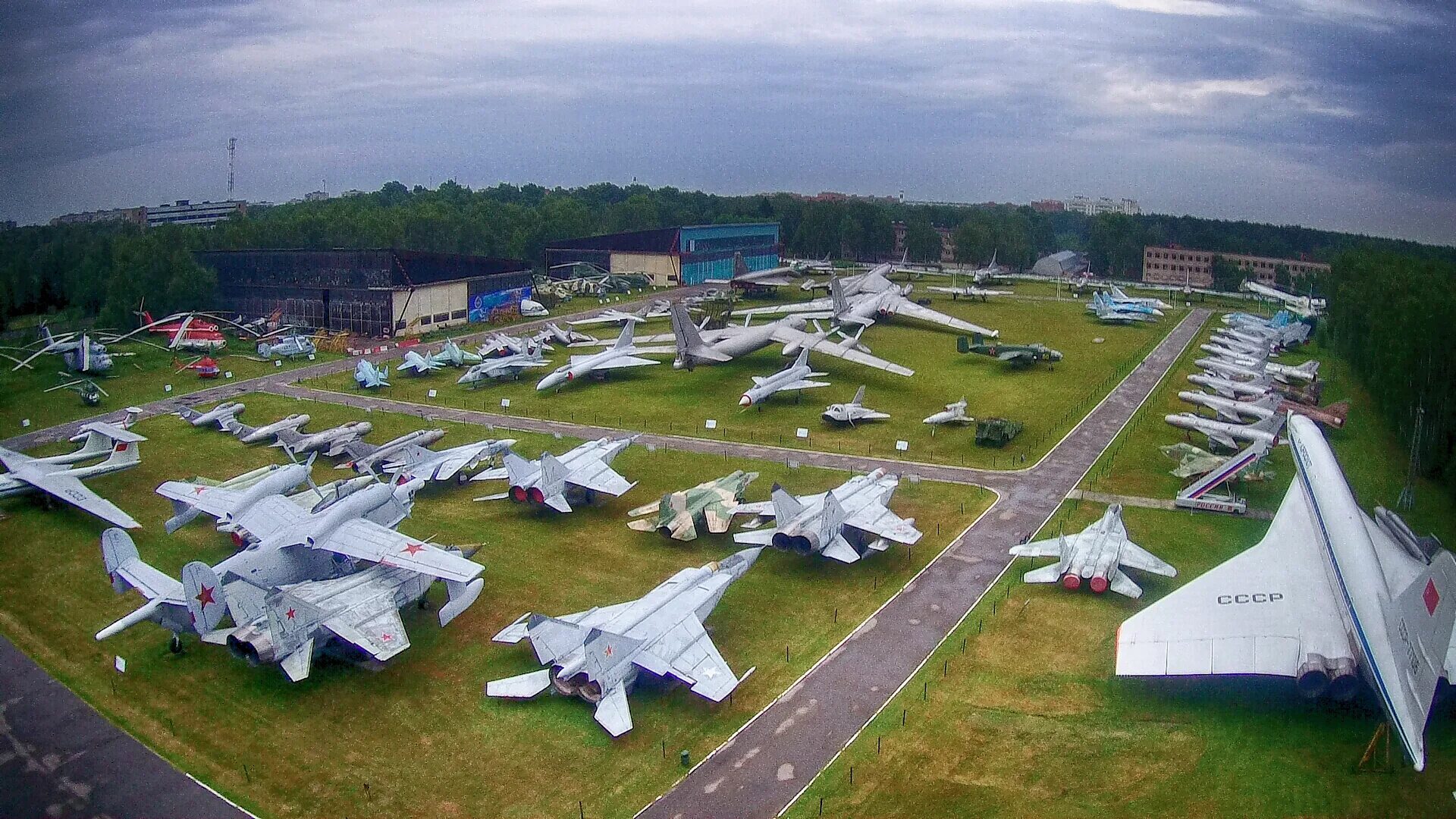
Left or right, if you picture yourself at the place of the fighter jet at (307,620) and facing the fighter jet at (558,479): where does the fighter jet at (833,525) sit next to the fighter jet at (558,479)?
right

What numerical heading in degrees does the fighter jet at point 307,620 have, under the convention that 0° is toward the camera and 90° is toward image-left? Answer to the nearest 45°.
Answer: approximately 225°

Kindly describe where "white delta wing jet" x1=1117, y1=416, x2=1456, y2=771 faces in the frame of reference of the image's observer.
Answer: facing away from the viewer and to the left of the viewer

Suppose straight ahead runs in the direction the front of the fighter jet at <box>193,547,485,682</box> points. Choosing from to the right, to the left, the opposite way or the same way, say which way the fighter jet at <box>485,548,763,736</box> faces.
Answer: the same way

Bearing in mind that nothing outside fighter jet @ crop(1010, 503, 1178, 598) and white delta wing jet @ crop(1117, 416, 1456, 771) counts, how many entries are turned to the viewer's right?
0

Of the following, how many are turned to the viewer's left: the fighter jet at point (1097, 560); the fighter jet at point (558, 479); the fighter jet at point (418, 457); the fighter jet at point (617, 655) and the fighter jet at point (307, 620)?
0

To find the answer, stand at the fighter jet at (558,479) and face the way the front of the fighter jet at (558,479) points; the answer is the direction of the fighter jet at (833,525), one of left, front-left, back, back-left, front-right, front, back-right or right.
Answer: right

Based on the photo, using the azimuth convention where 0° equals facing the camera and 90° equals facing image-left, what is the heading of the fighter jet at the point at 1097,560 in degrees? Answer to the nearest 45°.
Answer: approximately 180°

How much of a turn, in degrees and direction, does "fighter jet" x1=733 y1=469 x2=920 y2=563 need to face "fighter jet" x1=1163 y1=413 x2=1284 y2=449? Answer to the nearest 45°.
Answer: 0° — it already faces it

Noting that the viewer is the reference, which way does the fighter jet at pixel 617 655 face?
facing away from the viewer and to the right of the viewer

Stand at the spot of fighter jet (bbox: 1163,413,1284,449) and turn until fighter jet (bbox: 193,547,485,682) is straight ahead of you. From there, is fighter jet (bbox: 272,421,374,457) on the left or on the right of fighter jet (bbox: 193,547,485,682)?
right

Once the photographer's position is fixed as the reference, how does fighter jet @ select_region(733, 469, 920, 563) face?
facing away from the viewer and to the right of the viewer
